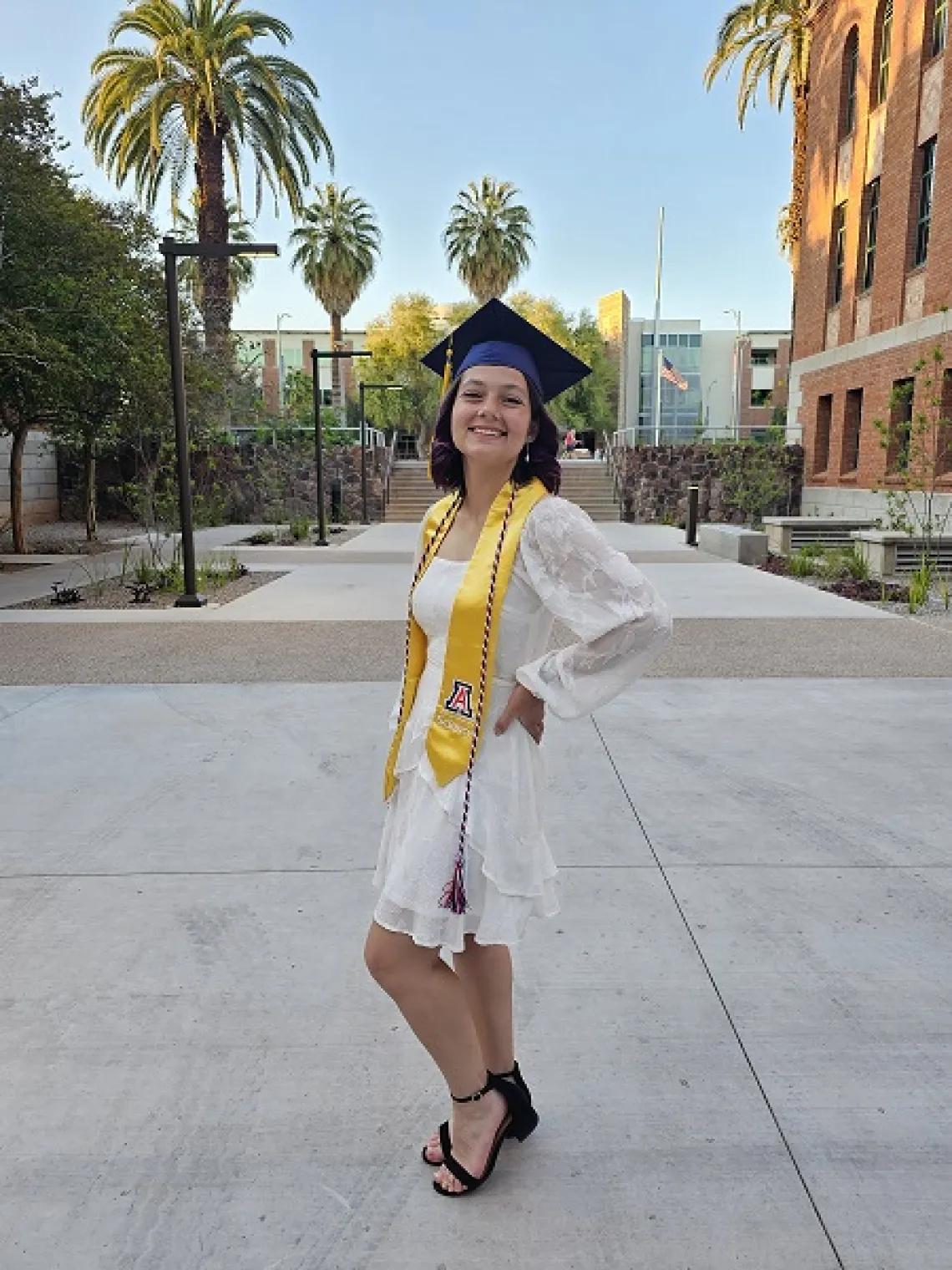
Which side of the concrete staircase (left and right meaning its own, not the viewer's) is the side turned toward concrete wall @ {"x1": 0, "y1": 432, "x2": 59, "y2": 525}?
right

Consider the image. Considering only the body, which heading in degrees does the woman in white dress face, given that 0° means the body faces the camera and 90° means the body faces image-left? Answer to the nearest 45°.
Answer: approximately 45°

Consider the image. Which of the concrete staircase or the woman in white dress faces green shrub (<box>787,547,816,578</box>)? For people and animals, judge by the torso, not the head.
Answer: the concrete staircase

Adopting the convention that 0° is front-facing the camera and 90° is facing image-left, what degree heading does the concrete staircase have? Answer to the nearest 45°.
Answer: approximately 0°

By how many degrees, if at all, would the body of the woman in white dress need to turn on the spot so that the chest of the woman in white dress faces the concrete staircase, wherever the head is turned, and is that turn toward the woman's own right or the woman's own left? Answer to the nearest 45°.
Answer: approximately 135° to the woman's own right

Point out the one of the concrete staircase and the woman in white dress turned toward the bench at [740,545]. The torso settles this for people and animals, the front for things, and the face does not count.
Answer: the concrete staircase

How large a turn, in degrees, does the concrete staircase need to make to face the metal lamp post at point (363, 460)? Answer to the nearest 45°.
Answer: approximately 45° to its right

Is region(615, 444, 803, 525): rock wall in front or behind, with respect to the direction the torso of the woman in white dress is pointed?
behind

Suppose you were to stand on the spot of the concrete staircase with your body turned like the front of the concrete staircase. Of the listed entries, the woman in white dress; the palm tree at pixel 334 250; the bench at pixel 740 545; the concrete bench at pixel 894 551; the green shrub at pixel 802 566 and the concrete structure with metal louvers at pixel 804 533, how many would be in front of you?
5

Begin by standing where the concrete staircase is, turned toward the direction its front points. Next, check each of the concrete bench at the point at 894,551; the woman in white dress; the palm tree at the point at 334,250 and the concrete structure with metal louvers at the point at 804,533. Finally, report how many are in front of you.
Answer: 3
